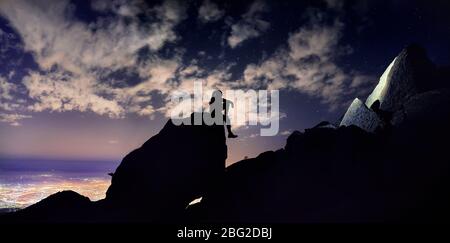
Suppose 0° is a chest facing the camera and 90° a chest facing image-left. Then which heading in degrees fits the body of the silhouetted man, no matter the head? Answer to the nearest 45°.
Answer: approximately 270°
